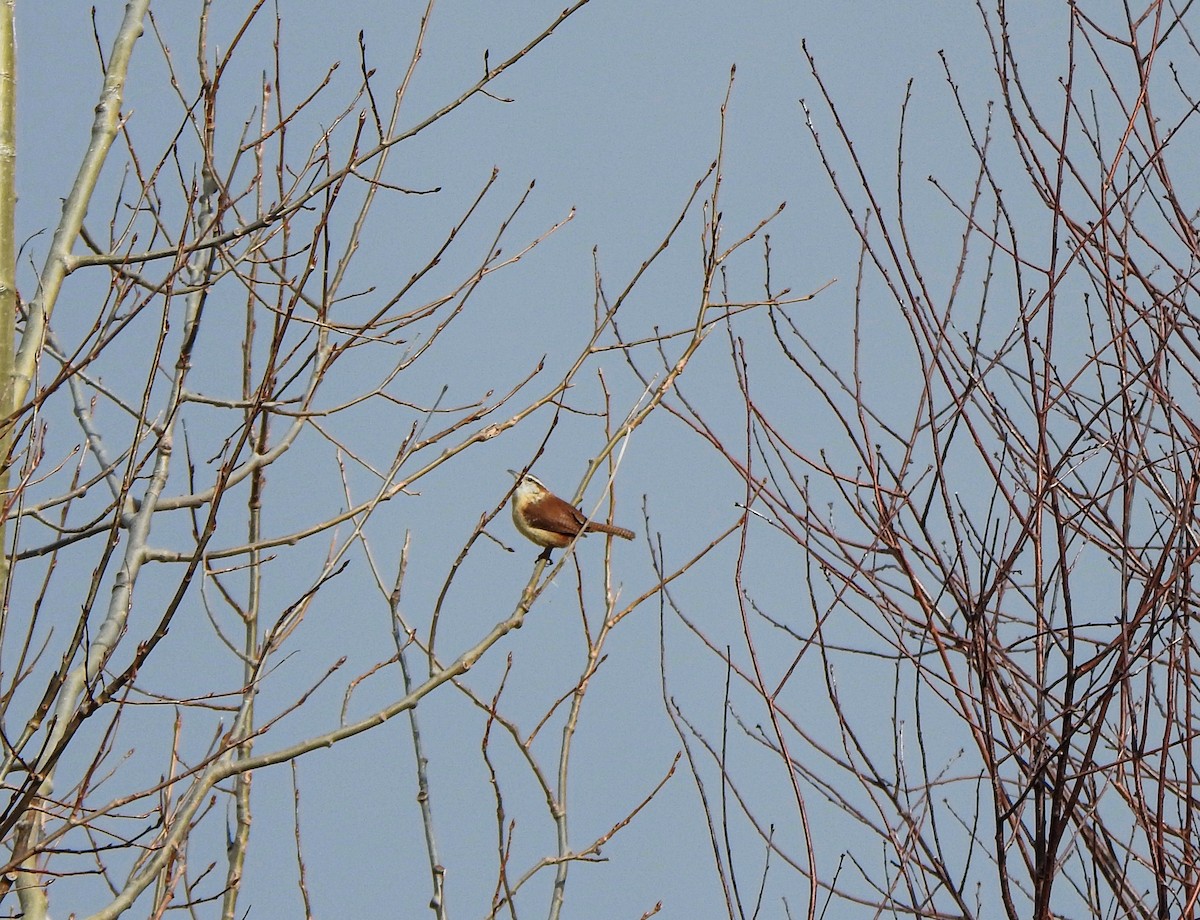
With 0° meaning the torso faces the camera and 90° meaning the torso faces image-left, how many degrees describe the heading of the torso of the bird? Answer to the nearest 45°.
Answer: approximately 90°
